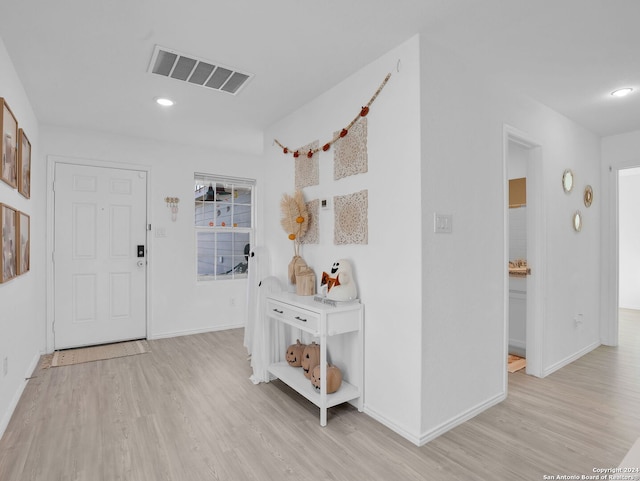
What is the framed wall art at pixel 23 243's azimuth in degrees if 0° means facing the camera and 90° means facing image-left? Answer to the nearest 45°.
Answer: approximately 270°

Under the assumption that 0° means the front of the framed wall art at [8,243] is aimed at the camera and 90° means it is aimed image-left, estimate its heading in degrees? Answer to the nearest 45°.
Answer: approximately 270°

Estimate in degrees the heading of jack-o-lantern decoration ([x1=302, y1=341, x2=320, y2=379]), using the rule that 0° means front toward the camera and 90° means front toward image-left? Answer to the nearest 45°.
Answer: approximately 45°

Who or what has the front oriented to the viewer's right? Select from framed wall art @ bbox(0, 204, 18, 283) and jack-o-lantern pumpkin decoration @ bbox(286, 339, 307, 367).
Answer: the framed wall art

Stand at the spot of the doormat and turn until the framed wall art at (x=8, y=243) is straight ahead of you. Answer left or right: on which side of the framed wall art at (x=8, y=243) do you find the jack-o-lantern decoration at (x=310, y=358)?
left

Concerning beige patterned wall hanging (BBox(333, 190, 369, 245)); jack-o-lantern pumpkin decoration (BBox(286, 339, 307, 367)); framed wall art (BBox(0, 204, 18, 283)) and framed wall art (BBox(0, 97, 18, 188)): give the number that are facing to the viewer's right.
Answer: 2

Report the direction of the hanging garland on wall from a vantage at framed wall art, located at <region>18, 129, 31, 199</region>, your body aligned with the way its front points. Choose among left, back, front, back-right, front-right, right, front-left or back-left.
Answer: front-right

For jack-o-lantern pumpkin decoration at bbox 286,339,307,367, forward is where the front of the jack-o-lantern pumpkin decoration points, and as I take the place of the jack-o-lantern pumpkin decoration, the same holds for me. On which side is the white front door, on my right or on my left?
on my right

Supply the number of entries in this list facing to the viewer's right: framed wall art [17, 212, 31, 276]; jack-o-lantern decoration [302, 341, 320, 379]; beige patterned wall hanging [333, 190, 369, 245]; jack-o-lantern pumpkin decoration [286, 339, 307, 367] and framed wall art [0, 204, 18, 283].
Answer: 2

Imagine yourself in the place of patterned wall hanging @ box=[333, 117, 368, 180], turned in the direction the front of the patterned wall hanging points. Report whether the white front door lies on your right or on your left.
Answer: on your right
